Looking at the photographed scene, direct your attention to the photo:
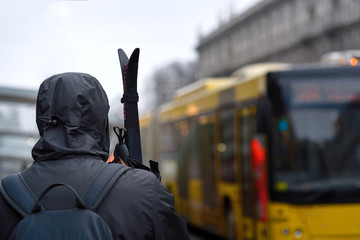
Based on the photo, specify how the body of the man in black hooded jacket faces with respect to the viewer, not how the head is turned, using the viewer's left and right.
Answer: facing away from the viewer

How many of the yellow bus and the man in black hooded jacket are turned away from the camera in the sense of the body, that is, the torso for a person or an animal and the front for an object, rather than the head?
1

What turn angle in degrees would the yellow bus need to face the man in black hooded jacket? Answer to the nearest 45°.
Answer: approximately 45° to its right

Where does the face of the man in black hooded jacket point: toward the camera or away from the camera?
away from the camera

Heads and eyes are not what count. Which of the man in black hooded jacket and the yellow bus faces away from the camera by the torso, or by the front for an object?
the man in black hooded jacket

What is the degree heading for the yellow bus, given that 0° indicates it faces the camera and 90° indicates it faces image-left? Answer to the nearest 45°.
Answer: approximately 315°
